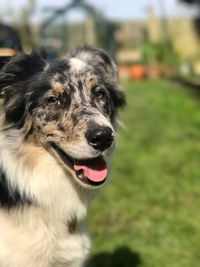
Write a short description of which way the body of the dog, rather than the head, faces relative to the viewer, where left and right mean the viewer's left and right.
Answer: facing the viewer and to the right of the viewer
